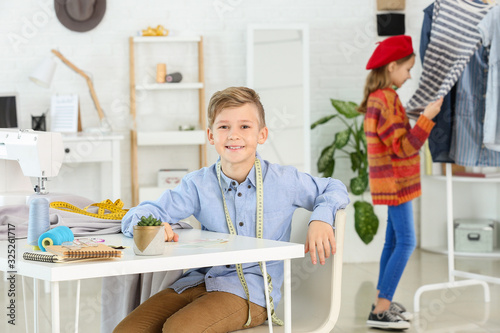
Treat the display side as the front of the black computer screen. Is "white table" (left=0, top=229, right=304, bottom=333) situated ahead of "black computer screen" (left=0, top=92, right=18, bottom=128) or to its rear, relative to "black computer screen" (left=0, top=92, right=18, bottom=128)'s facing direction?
ahead

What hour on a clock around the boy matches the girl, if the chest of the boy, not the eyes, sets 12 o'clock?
The girl is roughly at 7 o'clock from the boy.

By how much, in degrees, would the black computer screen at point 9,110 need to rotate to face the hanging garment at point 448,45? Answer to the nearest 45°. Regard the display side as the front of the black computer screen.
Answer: approximately 45° to its left

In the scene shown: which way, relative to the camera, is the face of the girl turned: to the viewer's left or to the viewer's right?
to the viewer's right

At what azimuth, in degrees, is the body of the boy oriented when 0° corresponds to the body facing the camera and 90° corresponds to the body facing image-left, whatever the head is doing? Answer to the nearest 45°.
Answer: approximately 0°

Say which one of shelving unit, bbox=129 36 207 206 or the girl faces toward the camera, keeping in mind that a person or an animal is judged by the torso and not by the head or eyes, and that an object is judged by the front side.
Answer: the shelving unit

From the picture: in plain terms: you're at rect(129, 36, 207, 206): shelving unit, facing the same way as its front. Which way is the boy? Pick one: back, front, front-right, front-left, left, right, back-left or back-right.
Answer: front

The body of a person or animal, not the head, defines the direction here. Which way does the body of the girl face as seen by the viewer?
to the viewer's right

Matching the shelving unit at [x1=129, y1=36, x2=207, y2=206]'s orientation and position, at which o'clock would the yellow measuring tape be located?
The yellow measuring tape is roughly at 12 o'clock from the shelving unit.

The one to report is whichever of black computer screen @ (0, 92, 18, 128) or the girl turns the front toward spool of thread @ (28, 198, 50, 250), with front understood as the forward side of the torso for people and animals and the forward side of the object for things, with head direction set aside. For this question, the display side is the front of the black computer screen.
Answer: the black computer screen

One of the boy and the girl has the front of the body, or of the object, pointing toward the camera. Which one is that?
the boy

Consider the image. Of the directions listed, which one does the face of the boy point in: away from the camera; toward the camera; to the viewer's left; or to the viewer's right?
toward the camera

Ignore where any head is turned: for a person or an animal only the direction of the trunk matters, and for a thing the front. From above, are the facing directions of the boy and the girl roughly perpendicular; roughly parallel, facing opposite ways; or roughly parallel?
roughly perpendicular

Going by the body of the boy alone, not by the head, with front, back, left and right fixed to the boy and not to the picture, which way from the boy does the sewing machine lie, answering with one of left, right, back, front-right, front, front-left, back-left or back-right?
right

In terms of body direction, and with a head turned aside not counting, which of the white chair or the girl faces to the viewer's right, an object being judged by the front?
the girl

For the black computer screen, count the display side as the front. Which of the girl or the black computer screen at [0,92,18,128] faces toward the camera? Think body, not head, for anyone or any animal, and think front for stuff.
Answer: the black computer screen

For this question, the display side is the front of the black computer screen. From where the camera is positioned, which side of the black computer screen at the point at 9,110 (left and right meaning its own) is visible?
front

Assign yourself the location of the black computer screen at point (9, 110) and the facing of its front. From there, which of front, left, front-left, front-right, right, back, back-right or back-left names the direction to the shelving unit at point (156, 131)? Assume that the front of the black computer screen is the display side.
left

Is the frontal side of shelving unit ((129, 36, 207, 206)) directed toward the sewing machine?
yes
